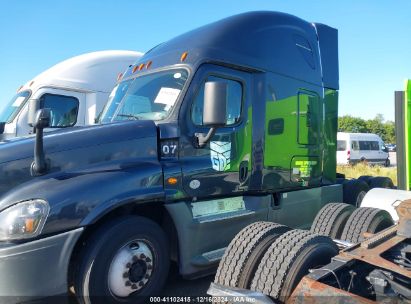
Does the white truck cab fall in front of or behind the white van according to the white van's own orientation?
behind

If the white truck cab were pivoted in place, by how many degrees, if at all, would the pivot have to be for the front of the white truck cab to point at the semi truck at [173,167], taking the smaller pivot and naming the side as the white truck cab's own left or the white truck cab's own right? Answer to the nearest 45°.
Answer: approximately 45° to the white truck cab's own left

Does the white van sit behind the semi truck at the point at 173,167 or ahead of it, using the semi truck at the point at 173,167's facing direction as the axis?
behind

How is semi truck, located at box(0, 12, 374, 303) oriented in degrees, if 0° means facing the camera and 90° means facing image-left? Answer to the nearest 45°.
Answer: approximately 45°

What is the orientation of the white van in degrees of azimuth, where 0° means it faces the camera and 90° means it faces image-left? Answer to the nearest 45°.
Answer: approximately 225°

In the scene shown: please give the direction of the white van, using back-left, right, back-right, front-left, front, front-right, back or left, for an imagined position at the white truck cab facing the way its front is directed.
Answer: back

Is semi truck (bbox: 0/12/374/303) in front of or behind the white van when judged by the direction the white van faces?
behind

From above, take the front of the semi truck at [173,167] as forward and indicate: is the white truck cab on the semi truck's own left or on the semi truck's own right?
on the semi truck's own right
